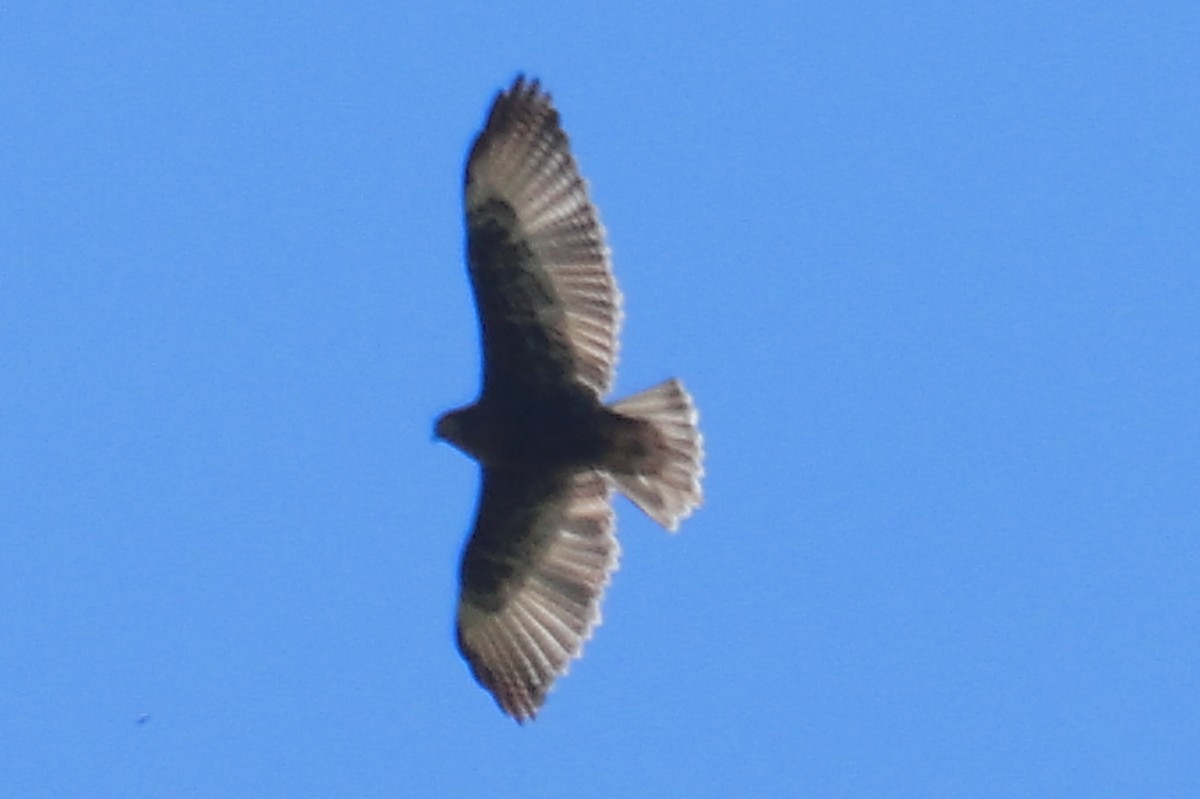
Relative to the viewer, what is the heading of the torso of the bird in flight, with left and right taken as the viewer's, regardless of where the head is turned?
facing to the left of the viewer
